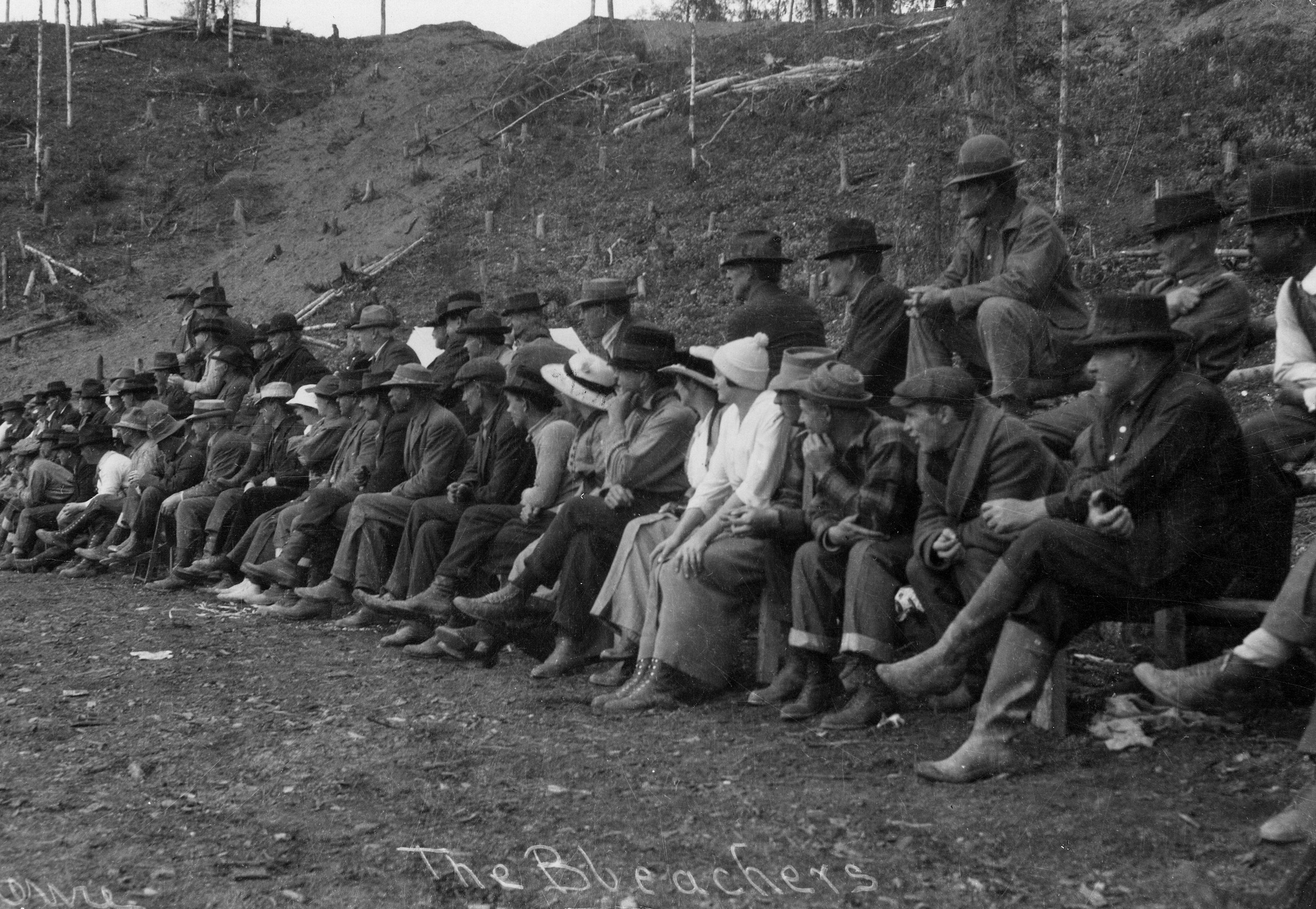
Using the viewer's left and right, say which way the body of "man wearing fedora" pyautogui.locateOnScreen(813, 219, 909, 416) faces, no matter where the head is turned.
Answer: facing to the left of the viewer

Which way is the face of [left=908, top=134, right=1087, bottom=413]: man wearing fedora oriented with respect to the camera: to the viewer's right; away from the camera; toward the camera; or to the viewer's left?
to the viewer's left

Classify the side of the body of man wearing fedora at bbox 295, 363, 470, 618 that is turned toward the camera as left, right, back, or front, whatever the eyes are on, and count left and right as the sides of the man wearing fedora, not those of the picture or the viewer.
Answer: left

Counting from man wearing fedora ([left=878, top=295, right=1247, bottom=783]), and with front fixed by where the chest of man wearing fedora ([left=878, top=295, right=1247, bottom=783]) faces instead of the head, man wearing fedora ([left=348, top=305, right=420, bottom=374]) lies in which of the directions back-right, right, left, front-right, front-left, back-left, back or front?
front-right

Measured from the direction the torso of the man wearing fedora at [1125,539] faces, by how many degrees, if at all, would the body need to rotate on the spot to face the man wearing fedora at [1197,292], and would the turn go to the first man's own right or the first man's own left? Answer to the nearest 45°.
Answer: approximately 90° to the first man's own right

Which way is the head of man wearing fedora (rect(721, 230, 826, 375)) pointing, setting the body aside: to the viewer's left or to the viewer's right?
to the viewer's left

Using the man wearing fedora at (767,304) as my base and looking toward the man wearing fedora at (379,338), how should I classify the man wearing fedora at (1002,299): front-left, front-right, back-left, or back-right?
back-right

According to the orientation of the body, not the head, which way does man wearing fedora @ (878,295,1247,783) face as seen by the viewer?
to the viewer's left

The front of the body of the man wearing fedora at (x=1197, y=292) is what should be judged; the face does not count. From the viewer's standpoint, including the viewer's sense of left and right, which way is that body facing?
facing to the left of the viewer

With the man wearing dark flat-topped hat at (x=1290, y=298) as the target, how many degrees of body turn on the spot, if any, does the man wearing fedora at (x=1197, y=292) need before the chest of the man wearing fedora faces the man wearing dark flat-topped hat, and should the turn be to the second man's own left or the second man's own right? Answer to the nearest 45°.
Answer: approximately 135° to the second man's own left

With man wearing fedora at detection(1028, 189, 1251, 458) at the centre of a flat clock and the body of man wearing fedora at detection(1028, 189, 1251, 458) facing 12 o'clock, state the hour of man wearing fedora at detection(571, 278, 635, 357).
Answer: man wearing fedora at detection(571, 278, 635, 357) is roughly at 1 o'clock from man wearing fedora at detection(1028, 189, 1251, 458).

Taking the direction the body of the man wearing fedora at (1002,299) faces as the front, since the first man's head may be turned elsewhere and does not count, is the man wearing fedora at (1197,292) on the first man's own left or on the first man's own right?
on the first man's own left

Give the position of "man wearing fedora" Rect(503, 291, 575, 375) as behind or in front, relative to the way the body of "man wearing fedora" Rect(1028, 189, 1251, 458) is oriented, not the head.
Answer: in front

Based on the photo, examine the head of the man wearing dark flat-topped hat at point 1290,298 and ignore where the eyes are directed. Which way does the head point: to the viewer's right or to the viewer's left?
to the viewer's left
